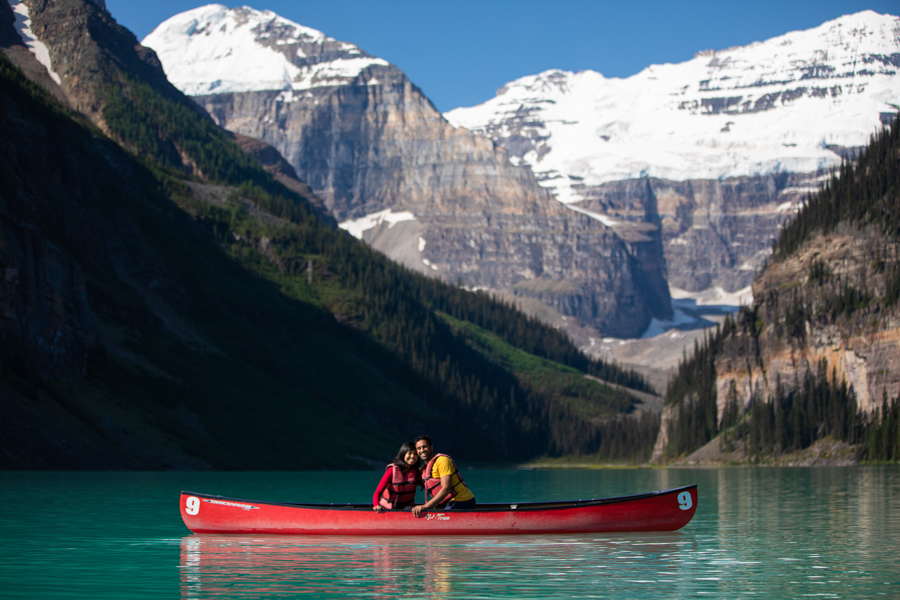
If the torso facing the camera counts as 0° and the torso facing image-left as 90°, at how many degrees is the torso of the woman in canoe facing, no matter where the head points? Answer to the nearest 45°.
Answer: approximately 315°
